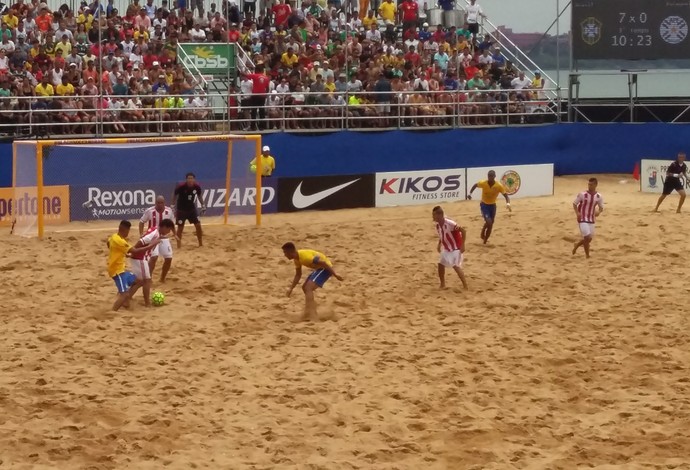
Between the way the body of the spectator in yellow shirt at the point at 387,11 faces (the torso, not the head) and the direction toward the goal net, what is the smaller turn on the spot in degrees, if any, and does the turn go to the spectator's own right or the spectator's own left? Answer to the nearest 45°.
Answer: approximately 45° to the spectator's own right

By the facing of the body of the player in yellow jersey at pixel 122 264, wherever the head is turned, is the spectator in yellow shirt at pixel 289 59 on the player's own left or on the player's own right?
on the player's own left

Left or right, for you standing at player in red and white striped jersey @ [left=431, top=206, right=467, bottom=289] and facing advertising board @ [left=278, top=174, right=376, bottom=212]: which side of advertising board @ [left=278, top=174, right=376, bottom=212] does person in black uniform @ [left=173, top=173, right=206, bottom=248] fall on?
left

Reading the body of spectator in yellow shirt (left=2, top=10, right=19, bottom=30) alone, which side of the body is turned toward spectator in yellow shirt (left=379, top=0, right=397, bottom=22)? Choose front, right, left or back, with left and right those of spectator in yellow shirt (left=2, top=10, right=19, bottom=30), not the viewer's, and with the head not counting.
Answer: left

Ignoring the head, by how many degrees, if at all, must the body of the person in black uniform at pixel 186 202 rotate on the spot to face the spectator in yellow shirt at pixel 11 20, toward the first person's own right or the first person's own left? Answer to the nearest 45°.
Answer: approximately 135° to the first person's own right

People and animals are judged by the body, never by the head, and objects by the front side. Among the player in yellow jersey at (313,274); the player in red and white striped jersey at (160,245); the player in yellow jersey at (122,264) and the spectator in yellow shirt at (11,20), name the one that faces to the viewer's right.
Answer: the player in yellow jersey at (122,264)

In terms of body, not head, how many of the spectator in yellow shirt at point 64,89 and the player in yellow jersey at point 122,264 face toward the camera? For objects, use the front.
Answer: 1

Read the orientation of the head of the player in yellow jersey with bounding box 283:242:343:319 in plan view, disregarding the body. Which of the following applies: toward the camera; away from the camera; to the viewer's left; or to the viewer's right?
to the viewer's left

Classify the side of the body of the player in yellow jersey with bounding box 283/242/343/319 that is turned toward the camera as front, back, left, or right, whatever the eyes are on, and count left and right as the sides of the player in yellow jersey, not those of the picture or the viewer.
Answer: left

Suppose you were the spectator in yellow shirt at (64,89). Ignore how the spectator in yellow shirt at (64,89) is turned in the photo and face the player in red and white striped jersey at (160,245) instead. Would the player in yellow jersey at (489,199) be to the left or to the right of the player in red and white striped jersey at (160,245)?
left

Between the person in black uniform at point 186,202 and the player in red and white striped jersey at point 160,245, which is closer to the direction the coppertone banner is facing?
the player in red and white striped jersey

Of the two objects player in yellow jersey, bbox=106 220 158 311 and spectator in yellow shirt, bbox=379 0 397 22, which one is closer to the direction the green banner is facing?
the player in yellow jersey

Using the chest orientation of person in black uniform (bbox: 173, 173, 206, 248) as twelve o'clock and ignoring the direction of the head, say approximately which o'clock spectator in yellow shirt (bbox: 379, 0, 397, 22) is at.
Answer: The spectator in yellow shirt is roughly at 7 o'clock from the person in black uniform.

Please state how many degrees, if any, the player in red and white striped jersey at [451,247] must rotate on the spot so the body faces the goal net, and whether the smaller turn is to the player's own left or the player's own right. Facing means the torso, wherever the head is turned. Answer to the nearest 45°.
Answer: approximately 90° to the player's own right
